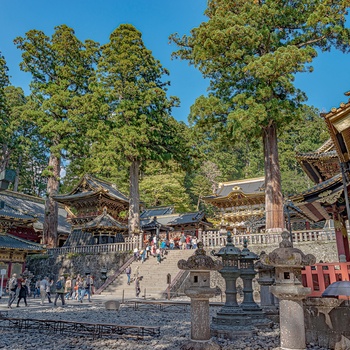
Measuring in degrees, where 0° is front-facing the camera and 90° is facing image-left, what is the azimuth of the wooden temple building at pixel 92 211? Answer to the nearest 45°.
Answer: approximately 315°

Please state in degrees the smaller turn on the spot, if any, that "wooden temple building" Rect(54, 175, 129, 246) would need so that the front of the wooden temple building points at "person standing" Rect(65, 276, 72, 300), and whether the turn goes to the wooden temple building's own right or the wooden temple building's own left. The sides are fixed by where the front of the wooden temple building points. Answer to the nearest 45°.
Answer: approximately 45° to the wooden temple building's own right

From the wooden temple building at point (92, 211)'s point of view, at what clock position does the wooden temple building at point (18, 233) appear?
the wooden temple building at point (18, 233) is roughly at 3 o'clock from the wooden temple building at point (92, 211).

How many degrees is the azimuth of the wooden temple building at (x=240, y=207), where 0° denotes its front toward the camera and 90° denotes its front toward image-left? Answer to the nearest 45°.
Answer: approximately 45°
